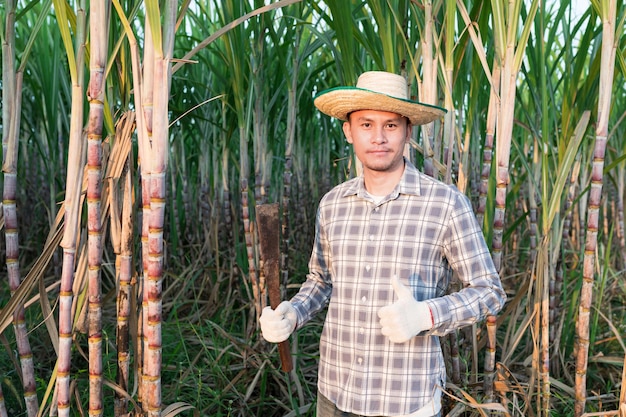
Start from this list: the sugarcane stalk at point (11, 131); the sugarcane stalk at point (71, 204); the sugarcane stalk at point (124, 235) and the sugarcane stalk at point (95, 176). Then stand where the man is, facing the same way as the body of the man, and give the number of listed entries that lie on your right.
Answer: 4

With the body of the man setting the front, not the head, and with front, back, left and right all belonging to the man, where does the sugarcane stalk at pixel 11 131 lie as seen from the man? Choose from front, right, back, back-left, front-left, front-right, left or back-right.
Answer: right

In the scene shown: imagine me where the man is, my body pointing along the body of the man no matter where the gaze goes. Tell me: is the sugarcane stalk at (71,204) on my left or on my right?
on my right

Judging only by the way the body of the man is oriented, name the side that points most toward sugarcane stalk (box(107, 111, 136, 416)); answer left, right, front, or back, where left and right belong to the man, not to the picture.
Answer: right

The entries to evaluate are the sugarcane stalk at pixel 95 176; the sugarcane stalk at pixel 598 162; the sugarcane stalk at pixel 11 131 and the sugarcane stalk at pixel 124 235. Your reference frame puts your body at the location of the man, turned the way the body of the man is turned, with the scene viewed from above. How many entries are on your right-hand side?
3

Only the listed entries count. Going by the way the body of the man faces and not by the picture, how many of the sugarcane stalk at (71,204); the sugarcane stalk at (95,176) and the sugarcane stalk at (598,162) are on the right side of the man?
2

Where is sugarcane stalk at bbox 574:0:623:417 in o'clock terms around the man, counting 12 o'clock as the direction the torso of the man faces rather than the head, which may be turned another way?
The sugarcane stalk is roughly at 8 o'clock from the man.

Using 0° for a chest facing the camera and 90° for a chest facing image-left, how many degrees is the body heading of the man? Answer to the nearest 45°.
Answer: approximately 0°

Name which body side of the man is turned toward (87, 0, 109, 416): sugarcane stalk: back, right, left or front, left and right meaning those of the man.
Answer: right
